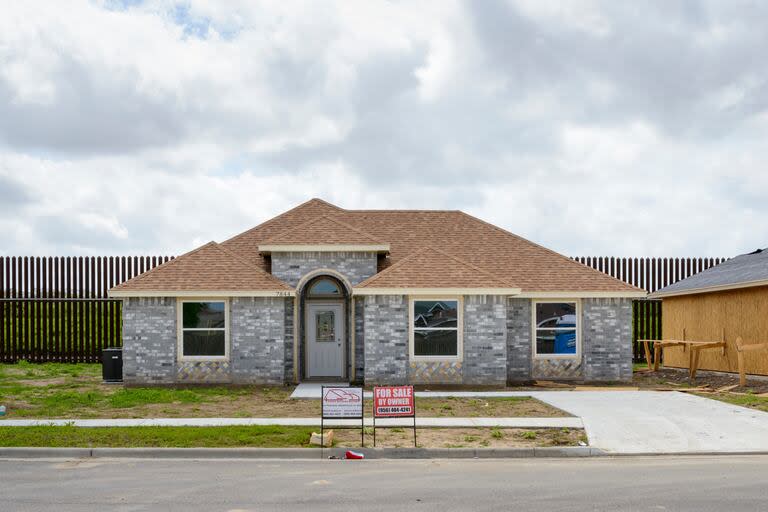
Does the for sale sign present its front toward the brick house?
no

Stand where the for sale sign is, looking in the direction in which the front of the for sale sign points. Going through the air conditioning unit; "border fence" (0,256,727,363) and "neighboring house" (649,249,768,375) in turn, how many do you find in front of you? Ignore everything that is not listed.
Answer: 0

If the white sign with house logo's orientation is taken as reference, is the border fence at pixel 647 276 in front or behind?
behind

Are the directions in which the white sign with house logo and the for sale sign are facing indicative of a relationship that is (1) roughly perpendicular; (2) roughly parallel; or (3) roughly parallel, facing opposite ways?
roughly parallel

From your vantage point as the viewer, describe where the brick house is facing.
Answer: facing the viewer

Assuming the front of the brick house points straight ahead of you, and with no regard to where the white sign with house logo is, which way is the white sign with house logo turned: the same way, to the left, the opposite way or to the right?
the same way

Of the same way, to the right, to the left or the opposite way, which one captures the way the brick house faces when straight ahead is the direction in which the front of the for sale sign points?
the same way

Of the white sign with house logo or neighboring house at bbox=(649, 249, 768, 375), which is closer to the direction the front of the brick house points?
the white sign with house logo

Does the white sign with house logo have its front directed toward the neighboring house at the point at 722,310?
no

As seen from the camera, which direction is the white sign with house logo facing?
toward the camera

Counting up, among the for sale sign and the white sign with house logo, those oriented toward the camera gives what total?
2

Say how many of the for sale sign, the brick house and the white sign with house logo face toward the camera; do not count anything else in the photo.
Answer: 3

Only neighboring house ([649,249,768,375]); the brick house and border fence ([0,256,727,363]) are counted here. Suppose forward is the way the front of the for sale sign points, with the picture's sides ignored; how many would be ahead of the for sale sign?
0

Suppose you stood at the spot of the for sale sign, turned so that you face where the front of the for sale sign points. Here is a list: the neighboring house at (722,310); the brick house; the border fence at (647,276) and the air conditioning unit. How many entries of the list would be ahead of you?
0

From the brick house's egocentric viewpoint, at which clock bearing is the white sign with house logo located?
The white sign with house logo is roughly at 12 o'clock from the brick house.
